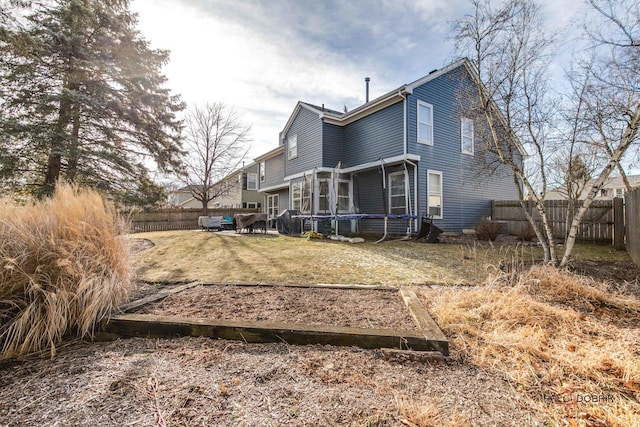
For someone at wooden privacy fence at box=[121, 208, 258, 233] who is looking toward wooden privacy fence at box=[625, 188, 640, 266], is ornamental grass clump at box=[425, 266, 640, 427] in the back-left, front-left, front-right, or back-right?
front-right

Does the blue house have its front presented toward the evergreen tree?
no

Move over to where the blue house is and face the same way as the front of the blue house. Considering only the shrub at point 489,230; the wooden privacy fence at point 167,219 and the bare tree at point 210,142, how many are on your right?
1

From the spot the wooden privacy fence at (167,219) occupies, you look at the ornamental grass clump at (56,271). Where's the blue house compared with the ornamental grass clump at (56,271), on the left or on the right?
left

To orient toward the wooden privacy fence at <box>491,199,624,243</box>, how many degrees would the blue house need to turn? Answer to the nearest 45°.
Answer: approximately 45° to its right

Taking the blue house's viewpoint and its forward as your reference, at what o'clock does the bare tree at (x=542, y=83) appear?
The bare tree is roughly at 4 o'clock from the blue house.

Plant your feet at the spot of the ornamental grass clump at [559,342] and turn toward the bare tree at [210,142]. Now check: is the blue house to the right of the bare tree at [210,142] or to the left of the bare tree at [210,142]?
right

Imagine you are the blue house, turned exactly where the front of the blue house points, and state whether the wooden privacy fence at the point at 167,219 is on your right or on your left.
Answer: on your left

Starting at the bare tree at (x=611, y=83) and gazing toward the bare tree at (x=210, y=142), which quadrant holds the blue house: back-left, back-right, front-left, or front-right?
front-right

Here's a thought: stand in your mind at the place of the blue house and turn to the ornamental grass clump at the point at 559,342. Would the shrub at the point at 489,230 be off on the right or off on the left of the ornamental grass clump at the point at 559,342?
left

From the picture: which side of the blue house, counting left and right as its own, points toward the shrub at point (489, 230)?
right

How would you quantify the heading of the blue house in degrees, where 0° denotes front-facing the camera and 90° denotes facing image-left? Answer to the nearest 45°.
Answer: approximately 225°

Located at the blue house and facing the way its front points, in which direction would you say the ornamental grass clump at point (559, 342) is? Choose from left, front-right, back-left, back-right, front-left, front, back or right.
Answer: back-right

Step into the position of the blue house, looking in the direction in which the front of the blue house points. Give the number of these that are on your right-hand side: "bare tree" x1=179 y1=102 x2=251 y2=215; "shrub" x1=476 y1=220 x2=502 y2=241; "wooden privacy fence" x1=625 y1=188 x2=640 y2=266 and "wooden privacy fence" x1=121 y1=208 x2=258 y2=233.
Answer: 2
